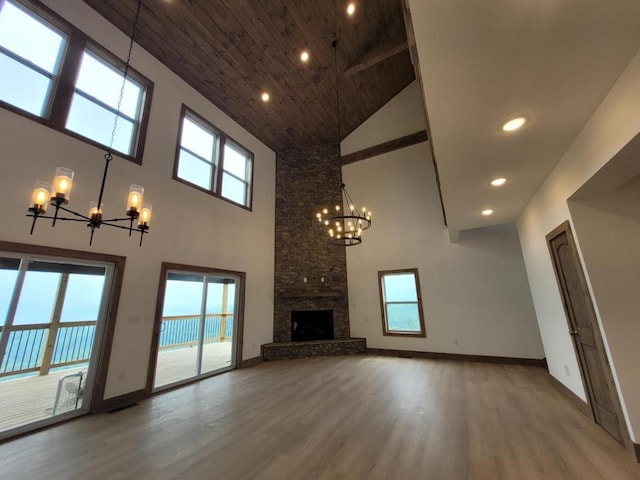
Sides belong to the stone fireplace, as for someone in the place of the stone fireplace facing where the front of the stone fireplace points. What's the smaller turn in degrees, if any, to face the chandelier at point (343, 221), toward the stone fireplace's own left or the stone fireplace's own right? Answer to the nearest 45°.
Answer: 0° — it already faces it

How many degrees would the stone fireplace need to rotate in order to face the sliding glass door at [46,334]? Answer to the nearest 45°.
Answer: approximately 45° to its right

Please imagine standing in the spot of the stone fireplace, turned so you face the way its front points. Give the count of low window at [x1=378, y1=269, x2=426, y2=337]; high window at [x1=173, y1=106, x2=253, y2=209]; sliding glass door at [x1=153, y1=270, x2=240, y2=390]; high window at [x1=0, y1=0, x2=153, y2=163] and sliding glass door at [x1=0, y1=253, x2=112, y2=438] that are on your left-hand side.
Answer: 1

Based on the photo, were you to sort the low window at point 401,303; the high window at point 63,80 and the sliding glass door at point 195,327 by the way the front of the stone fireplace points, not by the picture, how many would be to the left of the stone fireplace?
1

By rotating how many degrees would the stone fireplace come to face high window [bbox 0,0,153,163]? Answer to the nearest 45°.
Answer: approximately 45° to its right

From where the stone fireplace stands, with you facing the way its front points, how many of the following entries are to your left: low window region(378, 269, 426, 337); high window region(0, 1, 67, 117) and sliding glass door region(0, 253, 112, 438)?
1

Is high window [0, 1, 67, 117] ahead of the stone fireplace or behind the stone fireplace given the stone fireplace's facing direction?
ahead

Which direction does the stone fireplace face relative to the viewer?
toward the camera

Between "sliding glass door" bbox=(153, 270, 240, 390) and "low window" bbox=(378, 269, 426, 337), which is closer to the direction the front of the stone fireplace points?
the sliding glass door

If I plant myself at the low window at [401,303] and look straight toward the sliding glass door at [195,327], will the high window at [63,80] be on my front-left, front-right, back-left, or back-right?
front-left

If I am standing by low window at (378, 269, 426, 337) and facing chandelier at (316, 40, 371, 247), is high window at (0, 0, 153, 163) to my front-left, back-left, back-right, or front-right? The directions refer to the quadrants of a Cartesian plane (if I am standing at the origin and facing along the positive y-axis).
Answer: front-right

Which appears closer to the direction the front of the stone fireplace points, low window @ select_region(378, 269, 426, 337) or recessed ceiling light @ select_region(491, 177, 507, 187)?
the recessed ceiling light

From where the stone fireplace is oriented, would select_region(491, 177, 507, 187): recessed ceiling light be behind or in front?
in front

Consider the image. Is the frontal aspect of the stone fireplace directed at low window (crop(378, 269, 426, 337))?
no

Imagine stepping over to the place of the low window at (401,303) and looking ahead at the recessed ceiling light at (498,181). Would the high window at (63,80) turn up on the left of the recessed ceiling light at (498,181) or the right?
right

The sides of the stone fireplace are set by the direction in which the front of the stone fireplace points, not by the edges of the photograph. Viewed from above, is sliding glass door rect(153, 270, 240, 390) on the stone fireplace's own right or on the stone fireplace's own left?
on the stone fireplace's own right

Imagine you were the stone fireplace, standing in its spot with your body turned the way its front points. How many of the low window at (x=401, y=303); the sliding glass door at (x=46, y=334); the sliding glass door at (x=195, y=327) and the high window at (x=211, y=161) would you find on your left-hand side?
1

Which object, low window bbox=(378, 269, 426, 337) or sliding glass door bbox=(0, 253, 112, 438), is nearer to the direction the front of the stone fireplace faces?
the sliding glass door
